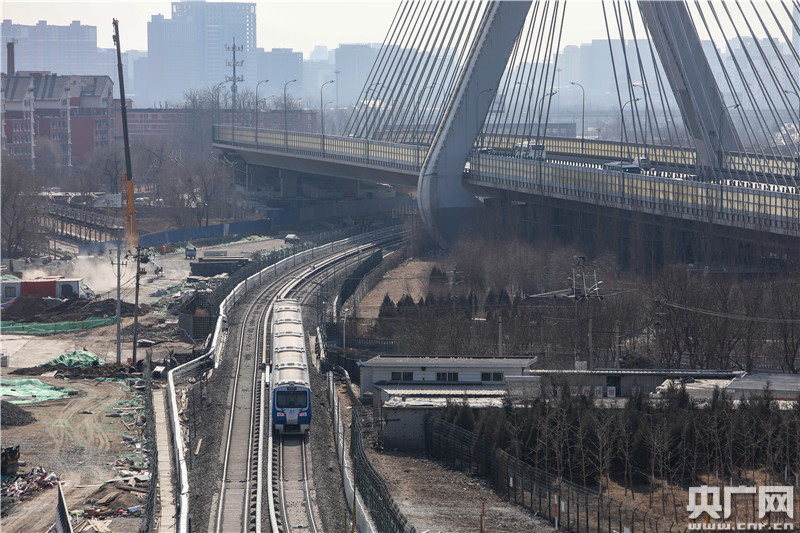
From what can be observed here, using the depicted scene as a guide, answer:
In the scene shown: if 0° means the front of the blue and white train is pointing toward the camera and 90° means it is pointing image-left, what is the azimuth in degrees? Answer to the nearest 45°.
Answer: approximately 0°

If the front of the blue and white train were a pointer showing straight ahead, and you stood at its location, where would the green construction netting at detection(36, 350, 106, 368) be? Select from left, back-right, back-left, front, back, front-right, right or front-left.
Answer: back-right

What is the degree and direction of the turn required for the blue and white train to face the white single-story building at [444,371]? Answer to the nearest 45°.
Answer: approximately 135° to its left

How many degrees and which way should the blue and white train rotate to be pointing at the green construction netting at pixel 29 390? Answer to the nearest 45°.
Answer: approximately 135° to its right

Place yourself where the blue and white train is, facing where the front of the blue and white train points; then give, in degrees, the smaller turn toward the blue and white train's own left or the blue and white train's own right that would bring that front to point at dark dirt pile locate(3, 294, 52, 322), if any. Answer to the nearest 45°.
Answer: approximately 135° to the blue and white train's own right

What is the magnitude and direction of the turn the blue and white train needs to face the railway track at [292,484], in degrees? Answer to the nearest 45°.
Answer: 0° — it already faces it

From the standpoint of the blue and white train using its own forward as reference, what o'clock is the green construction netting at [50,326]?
The green construction netting is roughly at 5 o'clock from the blue and white train.
